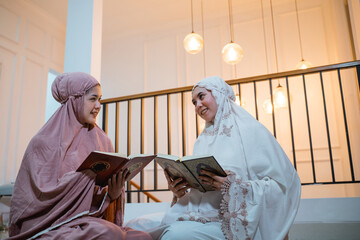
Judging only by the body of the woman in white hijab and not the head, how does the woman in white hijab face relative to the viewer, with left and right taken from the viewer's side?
facing the viewer and to the left of the viewer

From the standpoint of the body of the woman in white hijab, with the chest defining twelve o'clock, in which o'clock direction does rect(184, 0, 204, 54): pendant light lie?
The pendant light is roughly at 4 o'clock from the woman in white hijab.

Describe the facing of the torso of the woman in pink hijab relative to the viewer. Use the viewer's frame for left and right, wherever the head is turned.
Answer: facing the viewer and to the right of the viewer

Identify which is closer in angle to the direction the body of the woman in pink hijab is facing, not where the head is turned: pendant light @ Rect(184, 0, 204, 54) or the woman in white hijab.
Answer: the woman in white hijab

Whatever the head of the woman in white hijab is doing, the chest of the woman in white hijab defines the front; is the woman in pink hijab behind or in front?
in front

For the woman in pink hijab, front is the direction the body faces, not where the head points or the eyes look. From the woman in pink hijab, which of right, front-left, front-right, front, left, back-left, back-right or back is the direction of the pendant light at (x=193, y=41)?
left

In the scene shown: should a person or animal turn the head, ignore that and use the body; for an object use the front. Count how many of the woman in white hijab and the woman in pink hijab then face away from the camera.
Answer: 0

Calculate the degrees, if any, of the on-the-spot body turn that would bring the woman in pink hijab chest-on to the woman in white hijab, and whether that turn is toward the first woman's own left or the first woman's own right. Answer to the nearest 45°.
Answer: approximately 45° to the first woman's own left

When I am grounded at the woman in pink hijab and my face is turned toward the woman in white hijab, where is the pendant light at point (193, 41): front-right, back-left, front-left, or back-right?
front-left

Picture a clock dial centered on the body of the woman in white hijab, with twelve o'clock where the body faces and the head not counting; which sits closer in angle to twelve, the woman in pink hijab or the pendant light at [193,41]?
the woman in pink hijab
